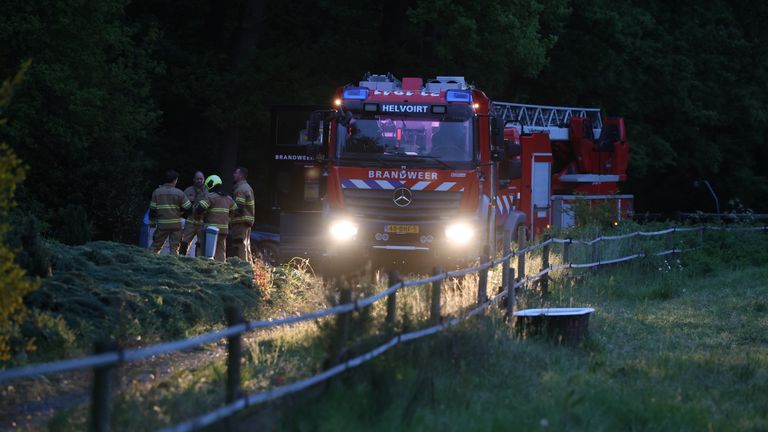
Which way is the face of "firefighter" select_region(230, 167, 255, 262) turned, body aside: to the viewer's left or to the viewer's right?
to the viewer's left

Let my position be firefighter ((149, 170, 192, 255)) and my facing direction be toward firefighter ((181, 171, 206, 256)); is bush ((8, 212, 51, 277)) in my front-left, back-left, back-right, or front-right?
back-right

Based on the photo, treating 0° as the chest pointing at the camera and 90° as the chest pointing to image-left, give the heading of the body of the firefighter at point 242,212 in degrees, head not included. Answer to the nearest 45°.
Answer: approximately 90°

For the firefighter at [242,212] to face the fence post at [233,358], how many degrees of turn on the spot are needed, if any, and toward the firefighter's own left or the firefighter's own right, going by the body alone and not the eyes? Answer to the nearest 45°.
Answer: approximately 90° to the firefighter's own left

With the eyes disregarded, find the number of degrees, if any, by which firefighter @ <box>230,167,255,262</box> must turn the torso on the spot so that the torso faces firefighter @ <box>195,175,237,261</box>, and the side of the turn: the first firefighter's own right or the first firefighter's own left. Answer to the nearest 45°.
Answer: approximately 45° to the first firefighter's own left
